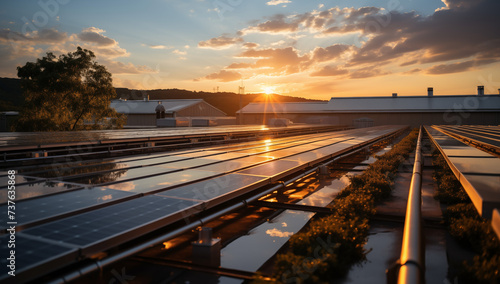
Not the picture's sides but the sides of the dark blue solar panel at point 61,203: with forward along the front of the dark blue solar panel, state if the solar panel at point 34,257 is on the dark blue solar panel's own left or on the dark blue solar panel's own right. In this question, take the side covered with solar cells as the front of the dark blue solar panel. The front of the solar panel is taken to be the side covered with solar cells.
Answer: on the dark blue solar panel's own right

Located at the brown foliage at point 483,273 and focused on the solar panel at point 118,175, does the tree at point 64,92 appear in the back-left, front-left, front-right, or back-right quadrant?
front-right

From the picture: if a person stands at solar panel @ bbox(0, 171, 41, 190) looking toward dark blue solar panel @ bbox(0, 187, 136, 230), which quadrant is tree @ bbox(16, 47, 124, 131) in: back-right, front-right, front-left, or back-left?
back-left

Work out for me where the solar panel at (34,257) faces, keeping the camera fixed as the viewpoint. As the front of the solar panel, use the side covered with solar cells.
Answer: facing the viewer and to the right of the viewer

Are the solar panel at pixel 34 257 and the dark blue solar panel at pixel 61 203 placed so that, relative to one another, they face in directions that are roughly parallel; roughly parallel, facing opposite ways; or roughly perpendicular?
roughly parallel

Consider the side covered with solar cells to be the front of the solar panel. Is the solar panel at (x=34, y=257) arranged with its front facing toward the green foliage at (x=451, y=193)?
no
